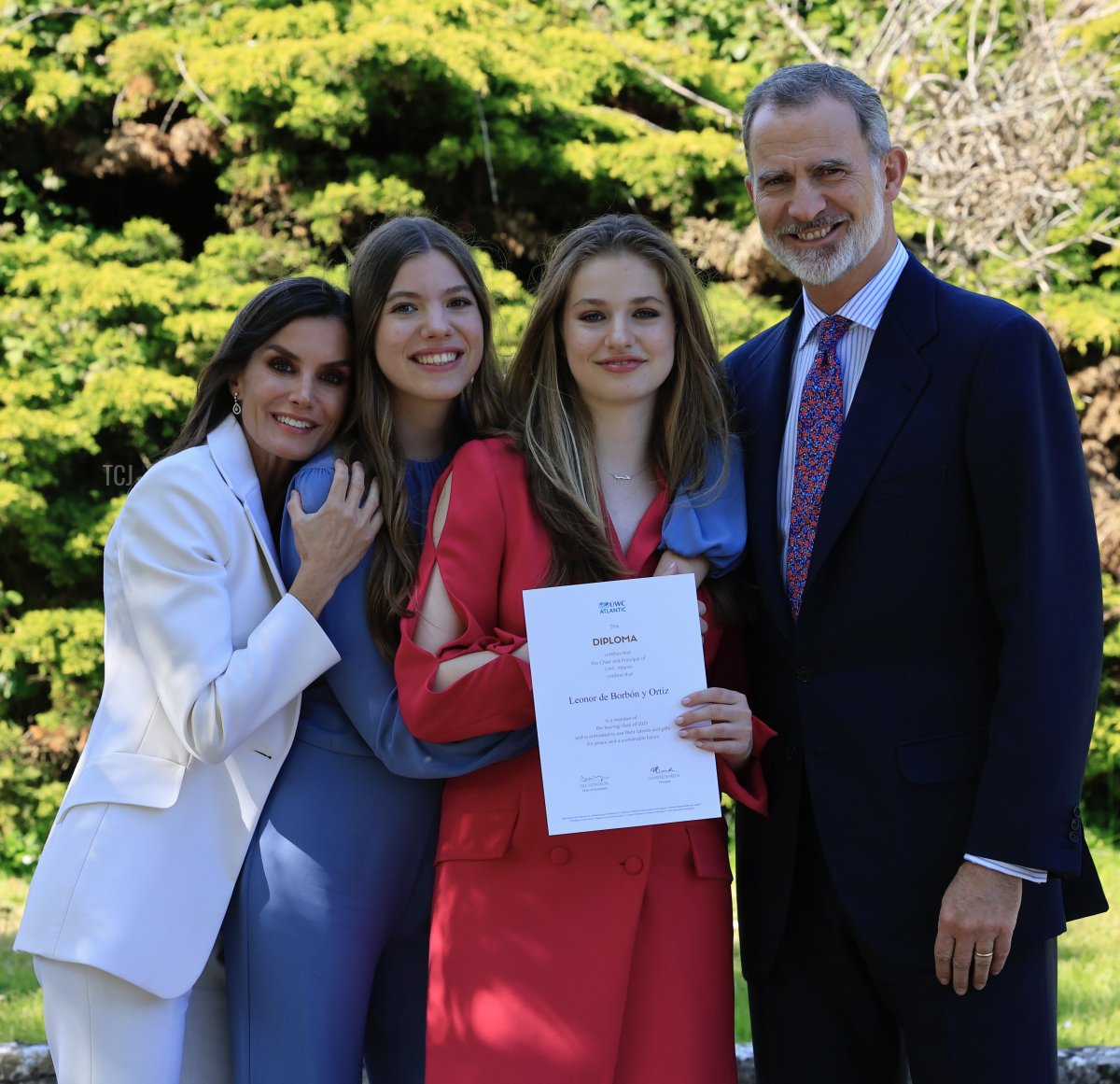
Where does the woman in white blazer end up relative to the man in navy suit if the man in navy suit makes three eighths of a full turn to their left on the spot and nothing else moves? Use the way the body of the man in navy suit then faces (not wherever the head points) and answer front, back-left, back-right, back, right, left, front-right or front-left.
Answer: back

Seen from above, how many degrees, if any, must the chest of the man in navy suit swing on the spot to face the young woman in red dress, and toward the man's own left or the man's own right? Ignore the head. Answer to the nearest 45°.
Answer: approximately 45° to the man's own right

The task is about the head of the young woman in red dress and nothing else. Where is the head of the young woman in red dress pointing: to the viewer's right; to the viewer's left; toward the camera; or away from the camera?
toward the camera

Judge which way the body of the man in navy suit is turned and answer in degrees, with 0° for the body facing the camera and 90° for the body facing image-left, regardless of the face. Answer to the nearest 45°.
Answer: approximately 45°

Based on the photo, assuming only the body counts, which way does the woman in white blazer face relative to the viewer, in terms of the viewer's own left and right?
facing the viewer and to the right of the viewer
